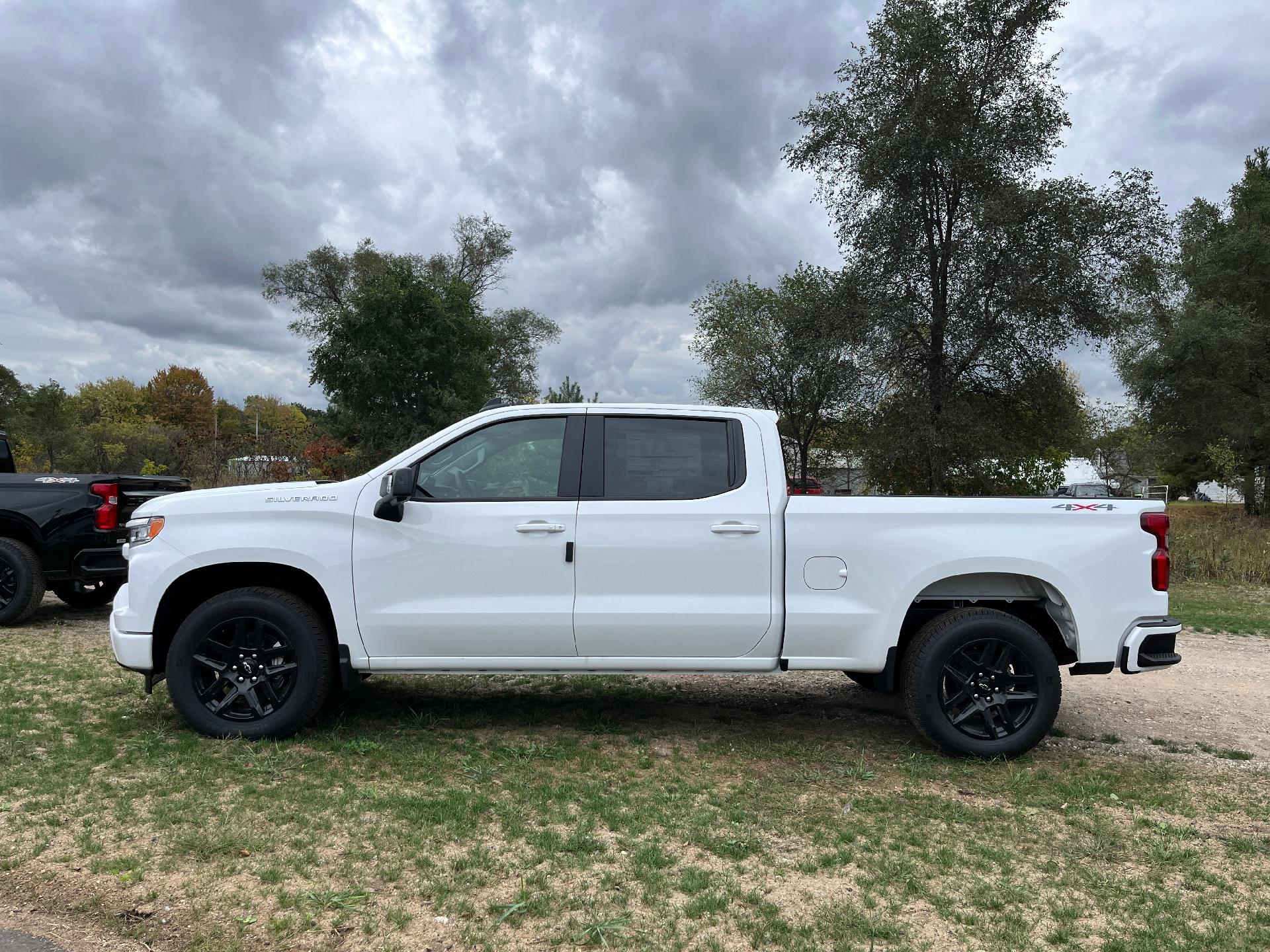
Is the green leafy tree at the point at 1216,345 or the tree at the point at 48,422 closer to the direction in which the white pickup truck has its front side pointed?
the tree

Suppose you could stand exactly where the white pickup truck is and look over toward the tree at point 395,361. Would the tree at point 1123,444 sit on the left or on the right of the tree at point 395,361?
right

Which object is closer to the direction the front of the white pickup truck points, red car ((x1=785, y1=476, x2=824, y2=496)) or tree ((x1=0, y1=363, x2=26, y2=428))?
the tree

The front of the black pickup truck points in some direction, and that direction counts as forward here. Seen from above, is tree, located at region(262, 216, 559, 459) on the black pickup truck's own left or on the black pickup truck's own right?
on the black pickup truck's own right

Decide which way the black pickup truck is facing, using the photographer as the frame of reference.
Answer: facing away from the viewer and to the left of the viewer

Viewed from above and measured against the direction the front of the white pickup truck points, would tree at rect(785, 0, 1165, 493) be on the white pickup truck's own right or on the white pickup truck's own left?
on the white pickup truck's own right

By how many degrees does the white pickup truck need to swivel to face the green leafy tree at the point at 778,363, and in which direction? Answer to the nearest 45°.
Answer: approximately 90° to its right

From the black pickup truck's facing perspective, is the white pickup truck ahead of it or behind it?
behind

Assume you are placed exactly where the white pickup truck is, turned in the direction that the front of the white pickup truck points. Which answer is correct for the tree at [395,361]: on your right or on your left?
on your right

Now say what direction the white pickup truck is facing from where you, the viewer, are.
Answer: facing to the left of the viewer

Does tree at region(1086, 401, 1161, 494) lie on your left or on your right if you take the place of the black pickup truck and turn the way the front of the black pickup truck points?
on your right
